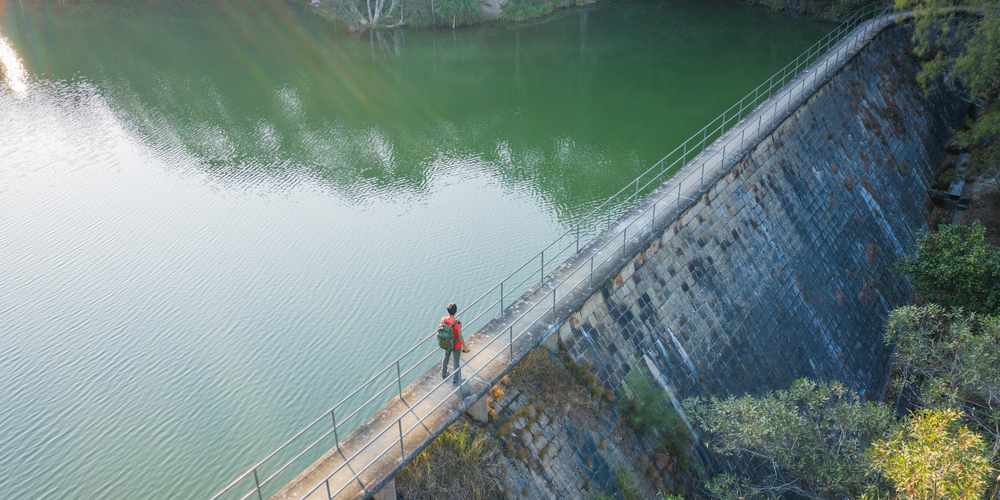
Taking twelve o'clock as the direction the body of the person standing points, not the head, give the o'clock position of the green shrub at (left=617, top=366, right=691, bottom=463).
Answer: The green shrub is roughly at 1 o'clock from the person standing.

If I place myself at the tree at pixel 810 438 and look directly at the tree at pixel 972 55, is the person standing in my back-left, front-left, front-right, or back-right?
back-left

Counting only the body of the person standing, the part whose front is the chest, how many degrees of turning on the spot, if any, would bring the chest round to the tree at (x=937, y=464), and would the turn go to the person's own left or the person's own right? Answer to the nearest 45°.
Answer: approximately 45° to the person's own right

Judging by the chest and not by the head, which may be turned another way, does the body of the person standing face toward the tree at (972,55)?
yes

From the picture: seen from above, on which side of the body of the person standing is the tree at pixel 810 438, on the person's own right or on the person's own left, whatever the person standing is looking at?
on the person's own right

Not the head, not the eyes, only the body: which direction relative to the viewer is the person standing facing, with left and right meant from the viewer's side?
facing away from the viewer and to the right of the viewer
